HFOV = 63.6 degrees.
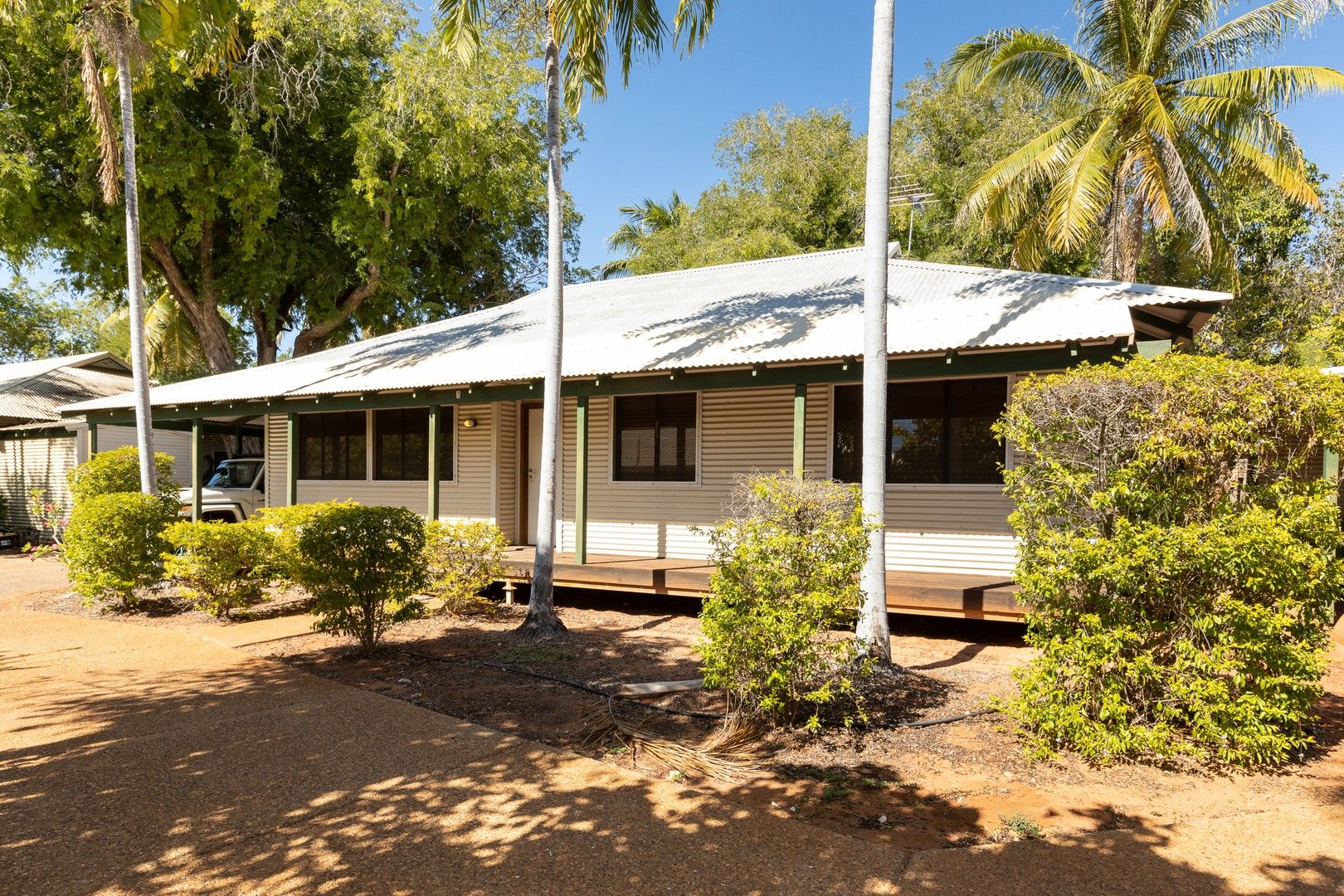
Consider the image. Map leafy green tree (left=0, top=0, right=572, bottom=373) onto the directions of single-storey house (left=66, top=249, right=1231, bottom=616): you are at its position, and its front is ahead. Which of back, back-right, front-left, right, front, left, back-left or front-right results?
right

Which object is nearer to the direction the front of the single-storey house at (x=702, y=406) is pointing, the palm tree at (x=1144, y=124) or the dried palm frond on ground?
the dried palm frond on ground

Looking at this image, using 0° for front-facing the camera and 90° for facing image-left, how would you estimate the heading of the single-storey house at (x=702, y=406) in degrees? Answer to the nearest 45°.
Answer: approximately 45°

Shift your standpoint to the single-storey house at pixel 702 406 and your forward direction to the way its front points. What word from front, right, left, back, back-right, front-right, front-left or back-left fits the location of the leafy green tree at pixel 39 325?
right

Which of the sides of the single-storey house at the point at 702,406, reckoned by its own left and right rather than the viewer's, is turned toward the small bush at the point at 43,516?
right

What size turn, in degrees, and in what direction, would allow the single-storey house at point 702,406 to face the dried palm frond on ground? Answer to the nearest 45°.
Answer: approximately 45° to its left

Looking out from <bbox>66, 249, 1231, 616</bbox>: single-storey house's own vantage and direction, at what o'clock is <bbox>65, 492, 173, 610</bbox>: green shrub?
The green shrub is roughly at 1 o'clock from the single-storey house.

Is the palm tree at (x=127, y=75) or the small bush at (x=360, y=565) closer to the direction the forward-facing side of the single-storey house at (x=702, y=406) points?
the small bush

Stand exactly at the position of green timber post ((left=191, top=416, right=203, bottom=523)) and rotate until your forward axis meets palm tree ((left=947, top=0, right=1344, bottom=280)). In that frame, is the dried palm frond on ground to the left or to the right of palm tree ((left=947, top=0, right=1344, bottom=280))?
right

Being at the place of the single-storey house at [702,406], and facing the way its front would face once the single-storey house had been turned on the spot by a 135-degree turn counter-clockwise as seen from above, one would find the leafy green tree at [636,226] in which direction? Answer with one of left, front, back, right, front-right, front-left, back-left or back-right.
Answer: left

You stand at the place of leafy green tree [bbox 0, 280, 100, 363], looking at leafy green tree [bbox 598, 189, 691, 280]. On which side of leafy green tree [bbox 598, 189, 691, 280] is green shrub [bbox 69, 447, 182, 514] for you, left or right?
right

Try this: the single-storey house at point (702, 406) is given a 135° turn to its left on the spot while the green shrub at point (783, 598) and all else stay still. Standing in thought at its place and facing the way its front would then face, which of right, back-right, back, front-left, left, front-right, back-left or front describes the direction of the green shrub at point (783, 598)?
right
